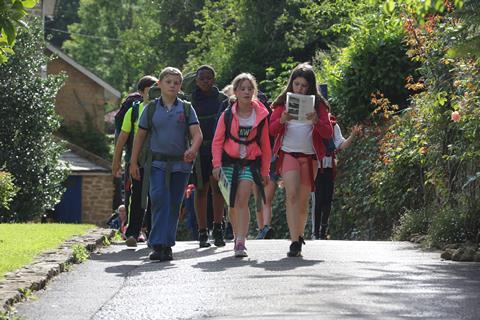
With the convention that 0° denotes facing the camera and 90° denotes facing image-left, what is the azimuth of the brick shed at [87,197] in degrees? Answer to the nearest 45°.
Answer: approximately 0°

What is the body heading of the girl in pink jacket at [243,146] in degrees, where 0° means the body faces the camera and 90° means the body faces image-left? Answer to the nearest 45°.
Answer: approximately 0°

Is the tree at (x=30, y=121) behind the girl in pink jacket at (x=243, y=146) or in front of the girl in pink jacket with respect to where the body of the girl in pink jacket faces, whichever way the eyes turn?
behind

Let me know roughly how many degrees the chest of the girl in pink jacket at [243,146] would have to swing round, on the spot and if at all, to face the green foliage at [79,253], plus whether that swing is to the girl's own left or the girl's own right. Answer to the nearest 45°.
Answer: approximately 90° to the girl's own right

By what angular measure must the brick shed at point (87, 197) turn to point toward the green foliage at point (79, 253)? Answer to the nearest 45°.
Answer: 0° — it already faces it

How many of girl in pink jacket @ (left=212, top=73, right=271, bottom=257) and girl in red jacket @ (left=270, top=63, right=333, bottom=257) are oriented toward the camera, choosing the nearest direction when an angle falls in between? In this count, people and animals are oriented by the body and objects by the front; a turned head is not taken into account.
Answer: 2
